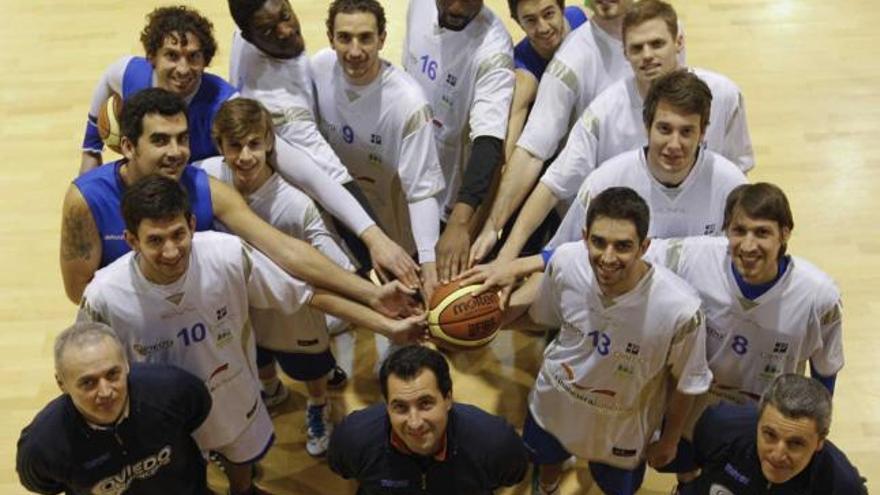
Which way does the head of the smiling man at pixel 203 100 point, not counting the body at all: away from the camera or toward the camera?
toward the camera

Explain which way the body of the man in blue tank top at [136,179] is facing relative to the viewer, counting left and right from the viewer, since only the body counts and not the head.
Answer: facing the viewer and to the right of the viewer

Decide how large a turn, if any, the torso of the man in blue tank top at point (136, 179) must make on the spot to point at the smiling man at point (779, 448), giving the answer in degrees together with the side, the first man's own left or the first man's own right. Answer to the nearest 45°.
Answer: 0° — they already face them

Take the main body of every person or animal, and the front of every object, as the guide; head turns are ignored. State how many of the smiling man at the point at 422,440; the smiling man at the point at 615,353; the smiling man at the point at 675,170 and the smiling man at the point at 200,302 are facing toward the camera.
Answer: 4

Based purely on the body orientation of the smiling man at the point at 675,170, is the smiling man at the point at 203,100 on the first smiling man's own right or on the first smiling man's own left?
on the first smiling man's own right

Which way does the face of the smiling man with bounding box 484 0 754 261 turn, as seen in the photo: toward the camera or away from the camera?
toward the camera

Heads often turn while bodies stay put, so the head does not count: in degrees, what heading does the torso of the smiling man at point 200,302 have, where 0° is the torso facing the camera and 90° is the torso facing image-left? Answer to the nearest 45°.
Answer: approximately 0°

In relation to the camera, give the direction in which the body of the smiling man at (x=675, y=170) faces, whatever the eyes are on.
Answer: toward the camera

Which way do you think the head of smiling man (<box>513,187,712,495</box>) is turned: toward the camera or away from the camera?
toward the camera

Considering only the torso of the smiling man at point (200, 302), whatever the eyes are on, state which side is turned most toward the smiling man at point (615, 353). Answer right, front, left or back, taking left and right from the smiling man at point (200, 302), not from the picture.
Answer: left

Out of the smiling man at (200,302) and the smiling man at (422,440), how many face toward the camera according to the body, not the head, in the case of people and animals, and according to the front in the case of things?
2

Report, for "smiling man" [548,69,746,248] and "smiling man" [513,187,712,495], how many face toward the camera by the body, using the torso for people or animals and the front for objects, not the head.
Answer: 2

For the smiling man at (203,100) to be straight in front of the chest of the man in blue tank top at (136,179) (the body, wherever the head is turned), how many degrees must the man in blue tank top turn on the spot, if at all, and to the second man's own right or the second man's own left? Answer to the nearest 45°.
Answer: approximately 90° to the second man's own left

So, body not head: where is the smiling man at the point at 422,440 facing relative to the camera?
toward the camera

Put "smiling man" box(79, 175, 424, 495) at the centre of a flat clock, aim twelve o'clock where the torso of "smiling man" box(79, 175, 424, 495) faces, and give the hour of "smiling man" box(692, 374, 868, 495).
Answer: "smiling man" box(692, 374, 868, 495) is roughly at 10 o'clock from "smiling man" box(79, 175, 424, 495).

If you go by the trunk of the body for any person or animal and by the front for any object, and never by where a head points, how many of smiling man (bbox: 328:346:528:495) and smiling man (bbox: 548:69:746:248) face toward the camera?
2

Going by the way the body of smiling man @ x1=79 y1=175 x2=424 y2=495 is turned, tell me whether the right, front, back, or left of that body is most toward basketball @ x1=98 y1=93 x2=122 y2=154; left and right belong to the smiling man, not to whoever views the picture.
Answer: back

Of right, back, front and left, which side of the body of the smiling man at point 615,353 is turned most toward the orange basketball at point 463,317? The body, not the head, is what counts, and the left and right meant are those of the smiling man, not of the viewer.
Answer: right

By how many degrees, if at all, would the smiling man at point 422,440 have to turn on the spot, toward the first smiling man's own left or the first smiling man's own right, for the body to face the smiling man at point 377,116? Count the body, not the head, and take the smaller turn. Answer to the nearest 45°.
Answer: approximately 180°

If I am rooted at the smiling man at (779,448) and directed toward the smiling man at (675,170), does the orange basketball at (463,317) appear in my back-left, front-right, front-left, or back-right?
front-left
